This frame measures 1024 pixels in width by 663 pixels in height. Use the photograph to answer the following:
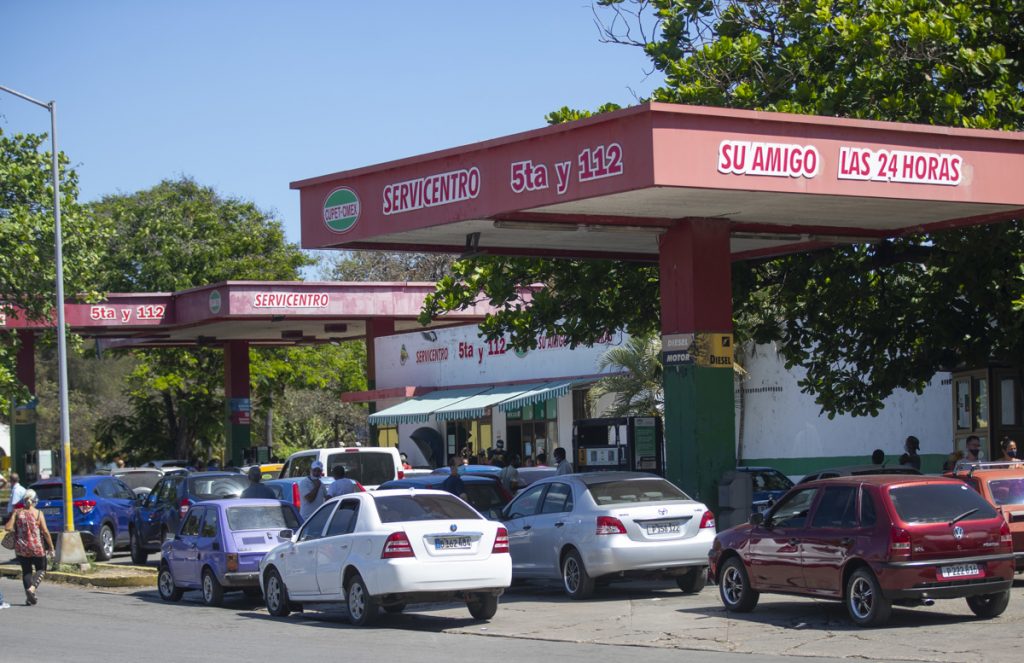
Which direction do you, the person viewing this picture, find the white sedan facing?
facing away from the viewer and to the left of the viewer

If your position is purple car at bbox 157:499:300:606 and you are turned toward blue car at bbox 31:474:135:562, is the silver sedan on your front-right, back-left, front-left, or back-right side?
back-right

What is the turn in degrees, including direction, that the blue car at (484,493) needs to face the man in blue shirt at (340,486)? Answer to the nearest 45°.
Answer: approximately 45° to its left

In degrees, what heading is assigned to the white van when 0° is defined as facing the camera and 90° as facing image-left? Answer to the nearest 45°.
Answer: approximately 135°

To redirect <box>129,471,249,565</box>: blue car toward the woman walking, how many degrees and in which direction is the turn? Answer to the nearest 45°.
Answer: approximately 135° to its left

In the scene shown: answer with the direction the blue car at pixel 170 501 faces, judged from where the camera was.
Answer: facing away from the viewer and to the left of the viewer
